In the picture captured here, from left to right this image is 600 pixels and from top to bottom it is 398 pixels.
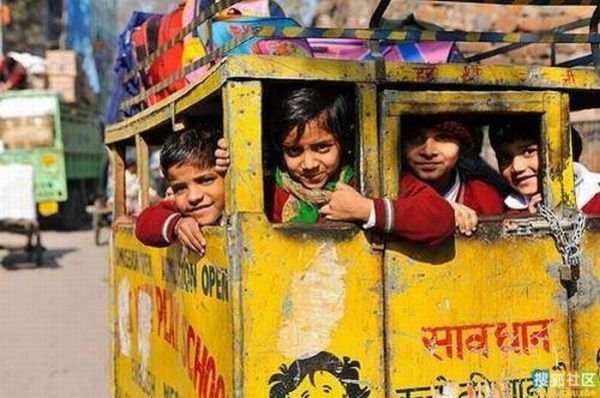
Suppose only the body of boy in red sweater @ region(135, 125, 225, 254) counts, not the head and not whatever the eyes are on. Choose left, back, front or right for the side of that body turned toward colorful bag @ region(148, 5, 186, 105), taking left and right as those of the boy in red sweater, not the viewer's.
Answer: back

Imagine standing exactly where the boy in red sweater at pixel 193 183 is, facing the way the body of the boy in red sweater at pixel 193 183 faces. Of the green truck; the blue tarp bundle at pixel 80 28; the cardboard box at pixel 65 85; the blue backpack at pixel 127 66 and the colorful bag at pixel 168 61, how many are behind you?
5

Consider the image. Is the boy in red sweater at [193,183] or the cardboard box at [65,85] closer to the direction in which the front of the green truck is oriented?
the boy in red sweater

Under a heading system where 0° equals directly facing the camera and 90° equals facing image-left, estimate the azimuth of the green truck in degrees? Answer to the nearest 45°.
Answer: approximately 45°

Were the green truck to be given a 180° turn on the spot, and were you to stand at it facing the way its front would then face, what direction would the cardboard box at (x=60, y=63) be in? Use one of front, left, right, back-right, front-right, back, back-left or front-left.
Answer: back

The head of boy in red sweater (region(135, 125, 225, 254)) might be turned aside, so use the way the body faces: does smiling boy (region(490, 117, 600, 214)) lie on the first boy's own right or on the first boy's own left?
on the first boy's own left

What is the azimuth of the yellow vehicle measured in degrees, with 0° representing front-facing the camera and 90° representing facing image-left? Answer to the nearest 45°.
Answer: approximately 135°

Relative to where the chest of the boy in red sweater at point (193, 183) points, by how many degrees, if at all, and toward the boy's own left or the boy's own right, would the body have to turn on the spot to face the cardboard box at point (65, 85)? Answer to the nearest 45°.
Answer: approximately 180°

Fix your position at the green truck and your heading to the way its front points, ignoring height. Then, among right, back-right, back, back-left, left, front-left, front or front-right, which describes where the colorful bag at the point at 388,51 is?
back-right

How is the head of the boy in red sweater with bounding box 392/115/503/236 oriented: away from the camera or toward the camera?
toward the camera

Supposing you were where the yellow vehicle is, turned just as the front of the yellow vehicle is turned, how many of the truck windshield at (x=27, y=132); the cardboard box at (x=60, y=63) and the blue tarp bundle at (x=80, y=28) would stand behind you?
0

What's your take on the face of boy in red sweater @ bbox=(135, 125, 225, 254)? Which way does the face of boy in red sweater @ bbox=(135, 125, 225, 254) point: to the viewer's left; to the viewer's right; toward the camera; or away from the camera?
toward the camera

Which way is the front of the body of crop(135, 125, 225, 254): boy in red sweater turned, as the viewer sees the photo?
toward the camera

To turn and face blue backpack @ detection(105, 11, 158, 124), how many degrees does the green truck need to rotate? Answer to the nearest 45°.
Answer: approximately 45° to its left
